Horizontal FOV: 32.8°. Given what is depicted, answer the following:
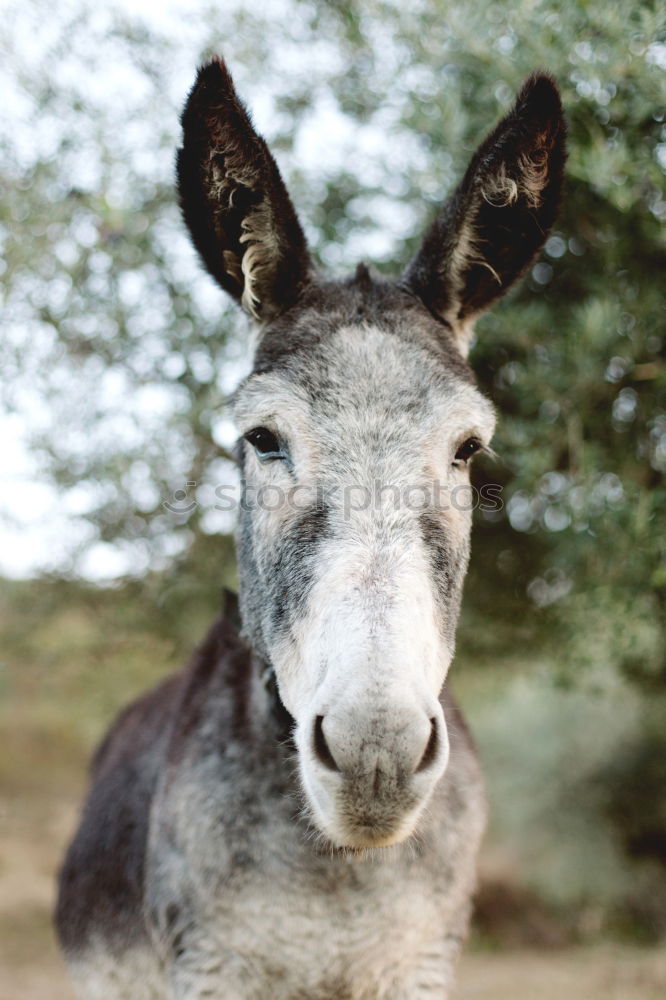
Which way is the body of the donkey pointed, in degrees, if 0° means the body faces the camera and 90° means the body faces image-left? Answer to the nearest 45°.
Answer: approximately 0°
